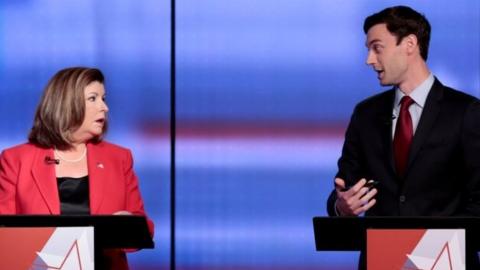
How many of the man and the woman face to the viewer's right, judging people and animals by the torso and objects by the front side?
0

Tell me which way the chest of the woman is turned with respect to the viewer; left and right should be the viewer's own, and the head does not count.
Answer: facing the viewer

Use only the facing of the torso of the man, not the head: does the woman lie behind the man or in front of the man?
in front

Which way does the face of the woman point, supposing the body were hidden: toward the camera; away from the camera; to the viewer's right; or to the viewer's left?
to the viewer's right

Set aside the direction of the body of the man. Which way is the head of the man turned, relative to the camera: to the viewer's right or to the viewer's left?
to the viewer's left

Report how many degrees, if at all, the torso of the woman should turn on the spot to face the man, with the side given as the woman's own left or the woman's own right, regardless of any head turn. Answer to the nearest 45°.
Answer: approximately 90° to the woman's own left

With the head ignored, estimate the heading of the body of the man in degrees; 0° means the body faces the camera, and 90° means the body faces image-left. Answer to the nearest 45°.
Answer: approximately 45°
